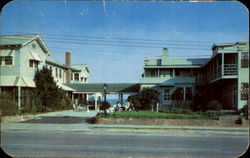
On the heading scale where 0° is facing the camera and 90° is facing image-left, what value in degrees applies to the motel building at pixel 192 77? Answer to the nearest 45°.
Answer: approximately 0°

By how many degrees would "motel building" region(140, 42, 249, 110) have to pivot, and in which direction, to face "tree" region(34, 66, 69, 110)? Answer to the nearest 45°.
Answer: approximately 45° to its right

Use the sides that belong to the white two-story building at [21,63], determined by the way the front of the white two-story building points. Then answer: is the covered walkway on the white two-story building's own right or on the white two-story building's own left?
on the white two-story building's own left

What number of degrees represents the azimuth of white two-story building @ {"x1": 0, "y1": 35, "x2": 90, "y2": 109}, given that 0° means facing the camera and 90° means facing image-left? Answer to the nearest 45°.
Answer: approximately 315°

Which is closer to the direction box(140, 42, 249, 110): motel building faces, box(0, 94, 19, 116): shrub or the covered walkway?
the shrub

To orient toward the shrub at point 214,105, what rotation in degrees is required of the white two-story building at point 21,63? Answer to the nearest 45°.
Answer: approximately 45° to its left
